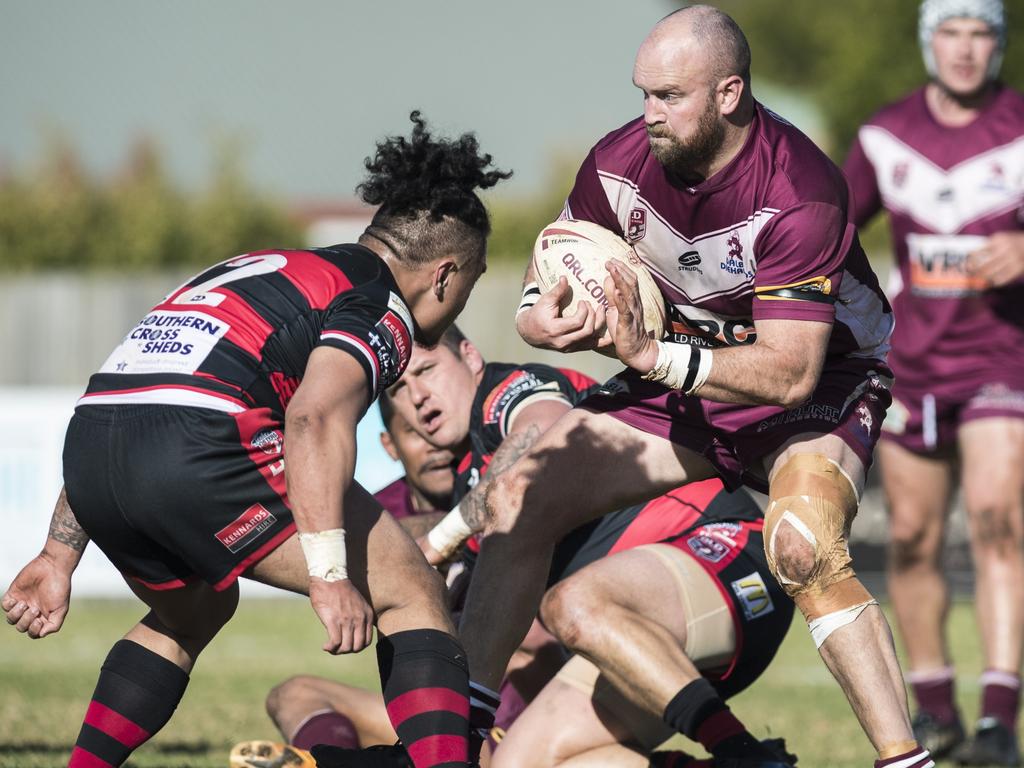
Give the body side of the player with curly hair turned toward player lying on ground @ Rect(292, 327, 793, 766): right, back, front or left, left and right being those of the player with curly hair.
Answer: front

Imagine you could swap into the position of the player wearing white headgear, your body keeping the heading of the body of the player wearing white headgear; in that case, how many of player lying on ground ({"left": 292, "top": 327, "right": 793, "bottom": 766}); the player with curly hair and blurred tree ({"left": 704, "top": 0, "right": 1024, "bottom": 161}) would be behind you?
1

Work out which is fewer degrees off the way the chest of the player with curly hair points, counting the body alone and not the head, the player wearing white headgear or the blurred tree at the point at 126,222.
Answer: the player wearing white headgear

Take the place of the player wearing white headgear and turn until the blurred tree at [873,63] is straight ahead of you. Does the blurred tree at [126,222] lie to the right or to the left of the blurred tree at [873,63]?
left

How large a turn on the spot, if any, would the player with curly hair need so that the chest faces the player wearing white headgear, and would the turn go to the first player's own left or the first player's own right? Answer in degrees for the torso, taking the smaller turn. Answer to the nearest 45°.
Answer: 0° — they already face them

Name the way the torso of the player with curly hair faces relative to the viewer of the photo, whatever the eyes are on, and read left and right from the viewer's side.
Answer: facing away from the viewer and to the right of the viewer

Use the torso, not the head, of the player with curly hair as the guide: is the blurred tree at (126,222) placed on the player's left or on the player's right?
on the player's left

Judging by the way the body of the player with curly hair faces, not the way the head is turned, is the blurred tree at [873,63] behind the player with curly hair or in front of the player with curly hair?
in front

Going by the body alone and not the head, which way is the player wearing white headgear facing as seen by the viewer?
toward the camera

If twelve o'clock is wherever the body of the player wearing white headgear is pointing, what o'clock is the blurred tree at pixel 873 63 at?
The blurred tree is roughly at 6 o'clock from the player wearing white headgear.

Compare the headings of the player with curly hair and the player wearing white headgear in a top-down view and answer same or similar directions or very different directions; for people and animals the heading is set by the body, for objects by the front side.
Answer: very different directions

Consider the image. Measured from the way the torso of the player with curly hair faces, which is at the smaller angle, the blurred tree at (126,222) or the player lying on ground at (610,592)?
the player lying on ground

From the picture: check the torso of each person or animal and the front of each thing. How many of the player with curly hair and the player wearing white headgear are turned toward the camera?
1
